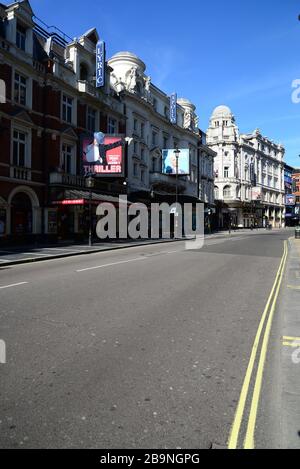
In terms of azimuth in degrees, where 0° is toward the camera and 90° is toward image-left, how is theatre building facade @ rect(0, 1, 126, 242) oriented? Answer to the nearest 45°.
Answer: approximately 315°

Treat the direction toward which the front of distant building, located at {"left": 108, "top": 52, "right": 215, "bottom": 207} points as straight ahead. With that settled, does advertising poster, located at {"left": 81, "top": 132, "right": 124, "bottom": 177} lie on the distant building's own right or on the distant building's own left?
on the distant building's own right

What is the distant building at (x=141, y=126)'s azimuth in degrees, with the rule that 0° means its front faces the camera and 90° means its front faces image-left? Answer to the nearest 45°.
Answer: approximately 315°

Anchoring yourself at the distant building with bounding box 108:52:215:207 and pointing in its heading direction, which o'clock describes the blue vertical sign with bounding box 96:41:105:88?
The blue vertical sign is roughly at 2 o'clock from the distant building.
